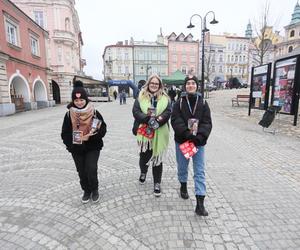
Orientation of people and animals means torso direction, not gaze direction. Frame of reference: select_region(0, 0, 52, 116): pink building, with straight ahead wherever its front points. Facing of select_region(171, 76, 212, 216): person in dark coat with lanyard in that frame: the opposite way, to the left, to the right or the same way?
to the right

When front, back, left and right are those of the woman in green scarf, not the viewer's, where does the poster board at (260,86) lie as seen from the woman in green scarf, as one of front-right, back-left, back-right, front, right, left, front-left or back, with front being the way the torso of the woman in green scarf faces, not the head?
back-left

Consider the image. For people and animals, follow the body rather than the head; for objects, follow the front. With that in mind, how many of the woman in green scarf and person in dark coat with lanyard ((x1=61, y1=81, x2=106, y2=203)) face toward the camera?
2

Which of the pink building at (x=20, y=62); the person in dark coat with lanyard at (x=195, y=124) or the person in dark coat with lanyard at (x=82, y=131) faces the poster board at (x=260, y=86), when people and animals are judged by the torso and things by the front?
the pink building

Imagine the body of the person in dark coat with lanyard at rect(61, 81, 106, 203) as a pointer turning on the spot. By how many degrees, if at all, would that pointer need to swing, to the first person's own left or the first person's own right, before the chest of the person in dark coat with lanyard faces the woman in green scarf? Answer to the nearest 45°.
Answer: approximately 90° to the first person's own left
